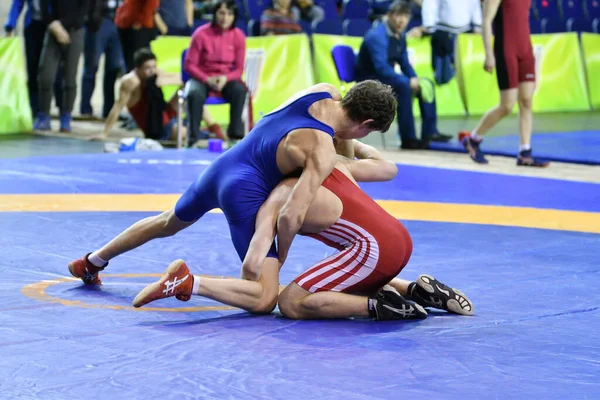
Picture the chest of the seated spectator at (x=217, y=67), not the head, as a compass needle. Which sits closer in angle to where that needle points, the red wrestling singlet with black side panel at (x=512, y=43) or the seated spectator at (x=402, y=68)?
the red wrestling singlet with black side panel

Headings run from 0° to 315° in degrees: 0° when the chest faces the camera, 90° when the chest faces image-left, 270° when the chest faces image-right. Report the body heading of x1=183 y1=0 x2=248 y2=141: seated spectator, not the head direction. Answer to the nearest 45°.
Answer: approximately 0°

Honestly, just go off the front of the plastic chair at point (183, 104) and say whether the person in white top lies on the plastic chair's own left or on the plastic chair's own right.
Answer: on the plastic chair's own left

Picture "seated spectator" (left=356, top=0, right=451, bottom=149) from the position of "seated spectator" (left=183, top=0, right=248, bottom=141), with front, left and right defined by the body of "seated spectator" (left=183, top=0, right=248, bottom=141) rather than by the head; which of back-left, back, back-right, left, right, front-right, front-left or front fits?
left

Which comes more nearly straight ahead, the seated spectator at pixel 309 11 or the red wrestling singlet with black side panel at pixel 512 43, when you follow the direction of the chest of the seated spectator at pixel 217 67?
the red wrestling singlet with black side panel

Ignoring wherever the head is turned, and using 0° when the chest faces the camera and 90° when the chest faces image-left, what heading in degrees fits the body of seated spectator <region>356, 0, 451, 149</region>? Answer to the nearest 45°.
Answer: approximately 315°

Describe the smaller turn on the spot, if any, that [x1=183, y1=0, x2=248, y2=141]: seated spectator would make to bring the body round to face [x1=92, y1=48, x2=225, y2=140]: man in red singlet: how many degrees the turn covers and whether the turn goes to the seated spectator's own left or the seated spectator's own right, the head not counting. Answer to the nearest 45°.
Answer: approximately 90° to the seated spectator's own right

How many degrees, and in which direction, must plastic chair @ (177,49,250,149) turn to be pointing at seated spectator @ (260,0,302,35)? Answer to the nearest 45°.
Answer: approximately 135° to its left

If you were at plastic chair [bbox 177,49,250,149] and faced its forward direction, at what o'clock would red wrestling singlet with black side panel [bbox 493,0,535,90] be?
The red wrestling singlet with black side panel is roughly at 10 o'clock from the plastic chair.

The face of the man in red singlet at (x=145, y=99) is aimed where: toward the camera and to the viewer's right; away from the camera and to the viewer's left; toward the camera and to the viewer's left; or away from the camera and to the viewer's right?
toward the camera and to the viewer's right

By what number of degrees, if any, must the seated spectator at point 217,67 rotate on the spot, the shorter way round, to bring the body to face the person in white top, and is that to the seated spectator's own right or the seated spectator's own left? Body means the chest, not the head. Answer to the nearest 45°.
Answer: approximately 135° to the seated spectator's own left
